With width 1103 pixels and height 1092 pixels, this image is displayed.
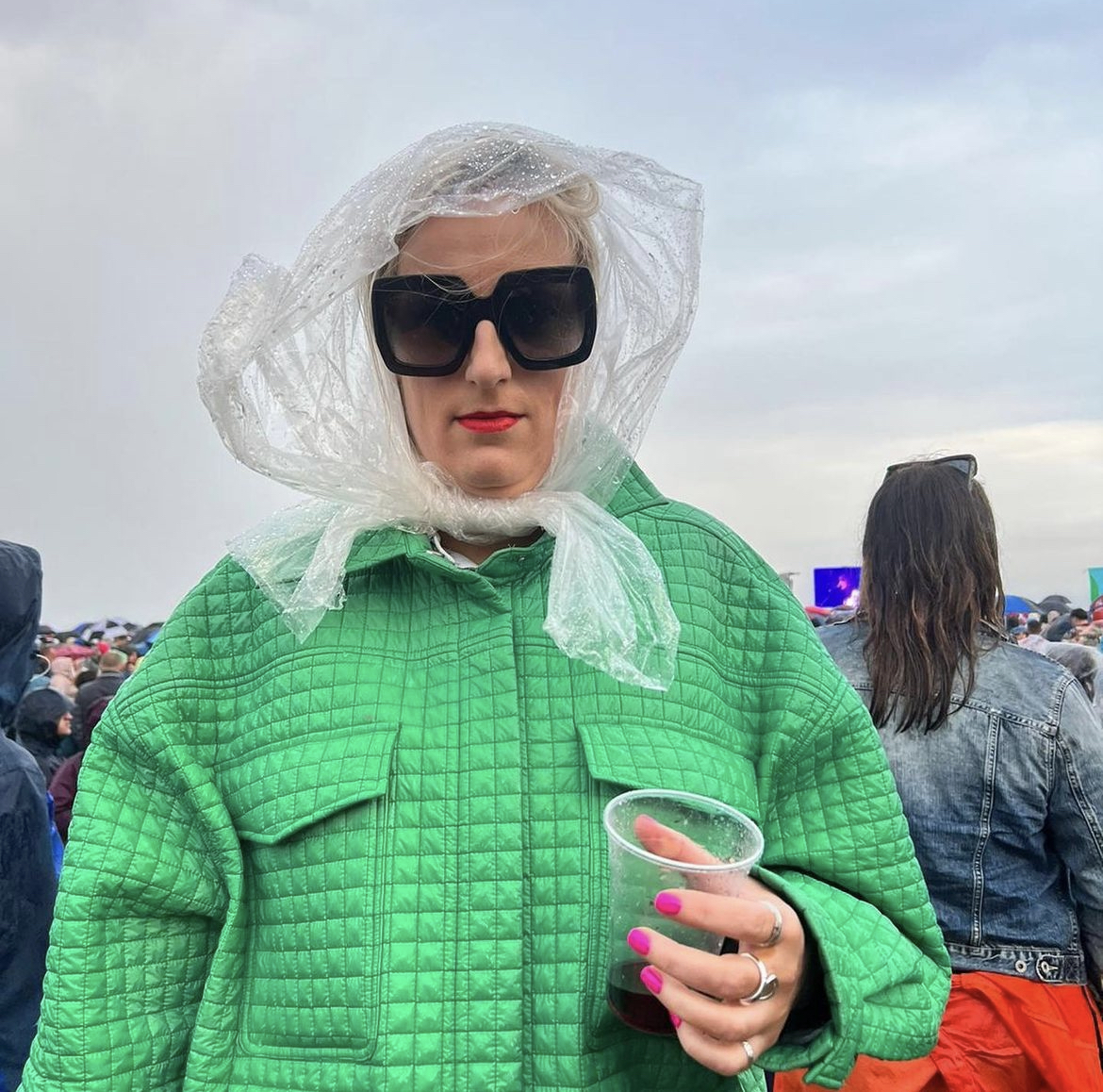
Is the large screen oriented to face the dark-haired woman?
yes

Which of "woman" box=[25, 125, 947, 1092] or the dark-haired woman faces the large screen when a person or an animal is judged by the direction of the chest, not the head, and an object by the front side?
the dark-haired woman

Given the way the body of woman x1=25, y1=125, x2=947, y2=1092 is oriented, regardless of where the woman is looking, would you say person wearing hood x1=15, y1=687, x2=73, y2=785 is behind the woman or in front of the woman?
behind

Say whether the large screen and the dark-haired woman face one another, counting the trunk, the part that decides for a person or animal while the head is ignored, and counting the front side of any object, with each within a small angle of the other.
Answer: yes

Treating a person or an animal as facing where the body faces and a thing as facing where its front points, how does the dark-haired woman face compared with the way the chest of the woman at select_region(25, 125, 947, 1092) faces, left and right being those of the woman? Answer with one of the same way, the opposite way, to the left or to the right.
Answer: the opposite way

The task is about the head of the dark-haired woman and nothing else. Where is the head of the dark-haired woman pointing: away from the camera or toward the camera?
away from the camera

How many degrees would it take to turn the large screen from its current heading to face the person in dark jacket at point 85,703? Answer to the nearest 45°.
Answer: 0° — it already faces them

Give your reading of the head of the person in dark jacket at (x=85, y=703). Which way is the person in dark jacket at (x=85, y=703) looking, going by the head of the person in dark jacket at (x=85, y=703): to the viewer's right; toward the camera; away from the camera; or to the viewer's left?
away from the camera

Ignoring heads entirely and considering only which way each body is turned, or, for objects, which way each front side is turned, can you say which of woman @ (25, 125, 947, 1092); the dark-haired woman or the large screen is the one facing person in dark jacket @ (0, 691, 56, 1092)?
the large screen

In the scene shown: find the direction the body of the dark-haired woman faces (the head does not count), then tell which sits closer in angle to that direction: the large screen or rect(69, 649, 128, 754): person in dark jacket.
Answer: the large screen

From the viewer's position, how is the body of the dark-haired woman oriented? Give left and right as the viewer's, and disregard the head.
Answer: facing away from the viewer

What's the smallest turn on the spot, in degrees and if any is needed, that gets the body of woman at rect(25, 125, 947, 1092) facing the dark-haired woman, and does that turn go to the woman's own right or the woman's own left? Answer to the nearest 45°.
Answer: approximately 135° to the woman's own left

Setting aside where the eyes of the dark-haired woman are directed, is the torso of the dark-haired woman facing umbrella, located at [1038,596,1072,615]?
yes
